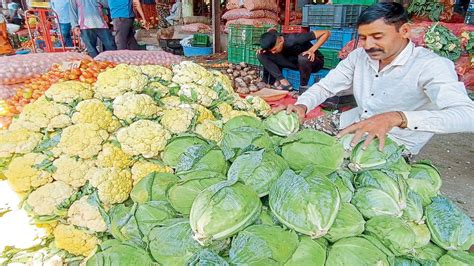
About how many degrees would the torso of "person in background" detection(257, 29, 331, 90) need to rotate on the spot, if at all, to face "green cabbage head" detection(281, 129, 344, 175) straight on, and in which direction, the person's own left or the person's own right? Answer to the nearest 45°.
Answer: approximately 45° to the person's own left

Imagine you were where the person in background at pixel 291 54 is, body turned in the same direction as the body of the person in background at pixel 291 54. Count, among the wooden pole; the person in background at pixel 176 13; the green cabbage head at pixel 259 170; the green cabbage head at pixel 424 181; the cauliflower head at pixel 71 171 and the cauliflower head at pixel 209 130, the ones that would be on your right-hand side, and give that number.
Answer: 2

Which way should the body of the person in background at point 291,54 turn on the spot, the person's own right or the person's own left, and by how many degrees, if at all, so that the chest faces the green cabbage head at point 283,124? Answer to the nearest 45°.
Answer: approximately 45° to the person's own left

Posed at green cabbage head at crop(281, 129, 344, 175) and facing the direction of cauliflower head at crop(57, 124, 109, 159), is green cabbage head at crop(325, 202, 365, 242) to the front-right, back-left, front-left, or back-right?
back-left

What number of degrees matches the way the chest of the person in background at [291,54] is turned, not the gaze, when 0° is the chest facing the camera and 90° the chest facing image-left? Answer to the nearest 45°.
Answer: approximately 45°

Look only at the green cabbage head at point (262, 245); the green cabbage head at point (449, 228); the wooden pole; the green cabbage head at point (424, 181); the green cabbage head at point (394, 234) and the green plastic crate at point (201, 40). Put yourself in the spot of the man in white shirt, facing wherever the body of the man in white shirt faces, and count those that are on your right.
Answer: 2

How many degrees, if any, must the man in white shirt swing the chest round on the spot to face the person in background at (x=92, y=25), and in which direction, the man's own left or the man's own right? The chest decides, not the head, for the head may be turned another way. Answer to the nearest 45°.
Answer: approximately 90° to the man's own right

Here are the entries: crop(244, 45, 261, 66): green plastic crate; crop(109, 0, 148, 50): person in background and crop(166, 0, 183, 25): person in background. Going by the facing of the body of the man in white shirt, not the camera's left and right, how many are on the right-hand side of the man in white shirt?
3

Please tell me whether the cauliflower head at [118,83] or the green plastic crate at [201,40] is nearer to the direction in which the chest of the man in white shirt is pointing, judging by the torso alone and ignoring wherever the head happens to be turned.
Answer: the cauliflower head

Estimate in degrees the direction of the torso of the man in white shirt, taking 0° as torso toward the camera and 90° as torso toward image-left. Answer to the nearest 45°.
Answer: approximately 45°

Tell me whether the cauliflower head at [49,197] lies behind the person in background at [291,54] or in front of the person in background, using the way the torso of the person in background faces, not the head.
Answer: in front

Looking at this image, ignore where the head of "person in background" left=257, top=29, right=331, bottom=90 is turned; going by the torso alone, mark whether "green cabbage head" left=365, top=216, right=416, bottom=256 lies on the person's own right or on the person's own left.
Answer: on the person's own left

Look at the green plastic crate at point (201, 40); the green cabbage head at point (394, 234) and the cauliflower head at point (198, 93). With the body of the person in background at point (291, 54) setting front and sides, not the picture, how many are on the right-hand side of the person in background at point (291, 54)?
1

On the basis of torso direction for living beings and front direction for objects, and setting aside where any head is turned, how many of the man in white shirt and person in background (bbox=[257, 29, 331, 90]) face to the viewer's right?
0

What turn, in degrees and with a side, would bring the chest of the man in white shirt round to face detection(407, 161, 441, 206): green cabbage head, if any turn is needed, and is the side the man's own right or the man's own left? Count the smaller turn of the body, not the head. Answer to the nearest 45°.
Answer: approximately 45° to the man's own left
